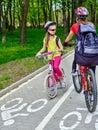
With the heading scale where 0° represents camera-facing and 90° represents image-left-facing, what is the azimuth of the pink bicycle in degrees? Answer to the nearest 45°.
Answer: approximately 45°
